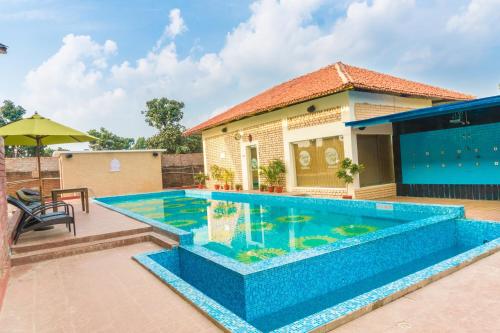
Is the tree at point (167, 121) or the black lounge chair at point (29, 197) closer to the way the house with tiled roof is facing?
the black lounge chair

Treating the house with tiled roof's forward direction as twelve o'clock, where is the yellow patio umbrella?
The yellow patio umbrella is roughly at 12 o'clock from the house with tiled roof.

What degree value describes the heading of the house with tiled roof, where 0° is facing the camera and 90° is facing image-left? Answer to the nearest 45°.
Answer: approximately 45°

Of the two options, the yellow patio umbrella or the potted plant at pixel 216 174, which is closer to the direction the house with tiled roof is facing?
the yellow patio umbrella

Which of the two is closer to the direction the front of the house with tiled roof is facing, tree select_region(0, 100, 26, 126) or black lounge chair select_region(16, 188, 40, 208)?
the black lounge chair

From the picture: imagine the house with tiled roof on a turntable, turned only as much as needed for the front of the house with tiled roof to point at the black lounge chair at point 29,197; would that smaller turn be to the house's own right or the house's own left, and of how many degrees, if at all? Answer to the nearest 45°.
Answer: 0° — it already faces it

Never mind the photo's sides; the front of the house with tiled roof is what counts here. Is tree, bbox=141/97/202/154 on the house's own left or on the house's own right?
on the house's own right

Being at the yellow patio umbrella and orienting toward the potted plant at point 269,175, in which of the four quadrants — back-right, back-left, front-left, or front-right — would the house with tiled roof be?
front-right

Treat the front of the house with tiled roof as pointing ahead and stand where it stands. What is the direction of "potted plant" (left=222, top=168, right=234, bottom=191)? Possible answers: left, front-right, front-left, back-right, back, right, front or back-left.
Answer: right

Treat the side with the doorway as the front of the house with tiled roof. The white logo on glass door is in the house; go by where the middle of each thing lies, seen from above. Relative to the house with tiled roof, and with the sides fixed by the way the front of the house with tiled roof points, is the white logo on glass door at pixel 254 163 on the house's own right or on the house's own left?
on the house's own right

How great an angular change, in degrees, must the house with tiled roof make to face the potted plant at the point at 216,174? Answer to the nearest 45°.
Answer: approximately 90° to its right
